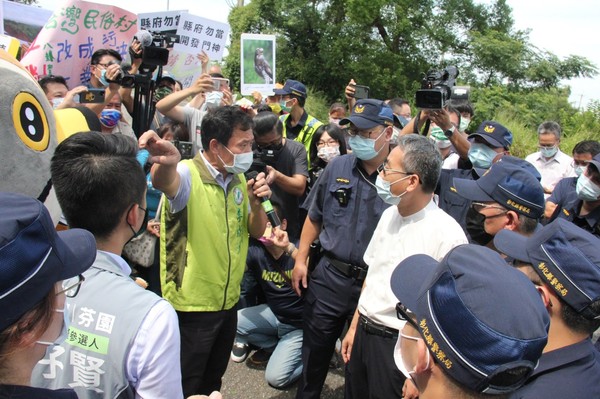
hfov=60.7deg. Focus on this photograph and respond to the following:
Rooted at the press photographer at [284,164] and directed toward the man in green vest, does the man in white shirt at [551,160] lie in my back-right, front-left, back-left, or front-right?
back-left

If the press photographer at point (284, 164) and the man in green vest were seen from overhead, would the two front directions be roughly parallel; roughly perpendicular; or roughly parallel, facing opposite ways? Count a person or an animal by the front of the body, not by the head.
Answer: roughly perpendicular

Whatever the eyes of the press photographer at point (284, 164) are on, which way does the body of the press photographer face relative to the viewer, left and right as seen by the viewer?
facing the viewer and to the left of the viewer

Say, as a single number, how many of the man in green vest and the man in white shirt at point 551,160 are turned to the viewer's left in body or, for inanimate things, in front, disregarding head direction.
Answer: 0

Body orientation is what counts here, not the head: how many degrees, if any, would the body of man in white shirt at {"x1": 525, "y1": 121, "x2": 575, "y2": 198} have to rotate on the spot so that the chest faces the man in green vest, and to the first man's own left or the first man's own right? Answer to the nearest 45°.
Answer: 0° — they already face them

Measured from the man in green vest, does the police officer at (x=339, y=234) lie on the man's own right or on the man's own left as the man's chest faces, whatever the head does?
on the man's own left

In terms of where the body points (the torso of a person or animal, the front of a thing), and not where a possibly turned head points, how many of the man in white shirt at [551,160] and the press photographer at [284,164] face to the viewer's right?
0

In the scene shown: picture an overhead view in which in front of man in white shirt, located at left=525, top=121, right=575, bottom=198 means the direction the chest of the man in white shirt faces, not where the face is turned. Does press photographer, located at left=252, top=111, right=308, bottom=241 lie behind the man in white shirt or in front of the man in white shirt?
in front

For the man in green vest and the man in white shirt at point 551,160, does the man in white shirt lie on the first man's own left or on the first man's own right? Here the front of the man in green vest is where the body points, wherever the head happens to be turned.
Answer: on the first man's own left
